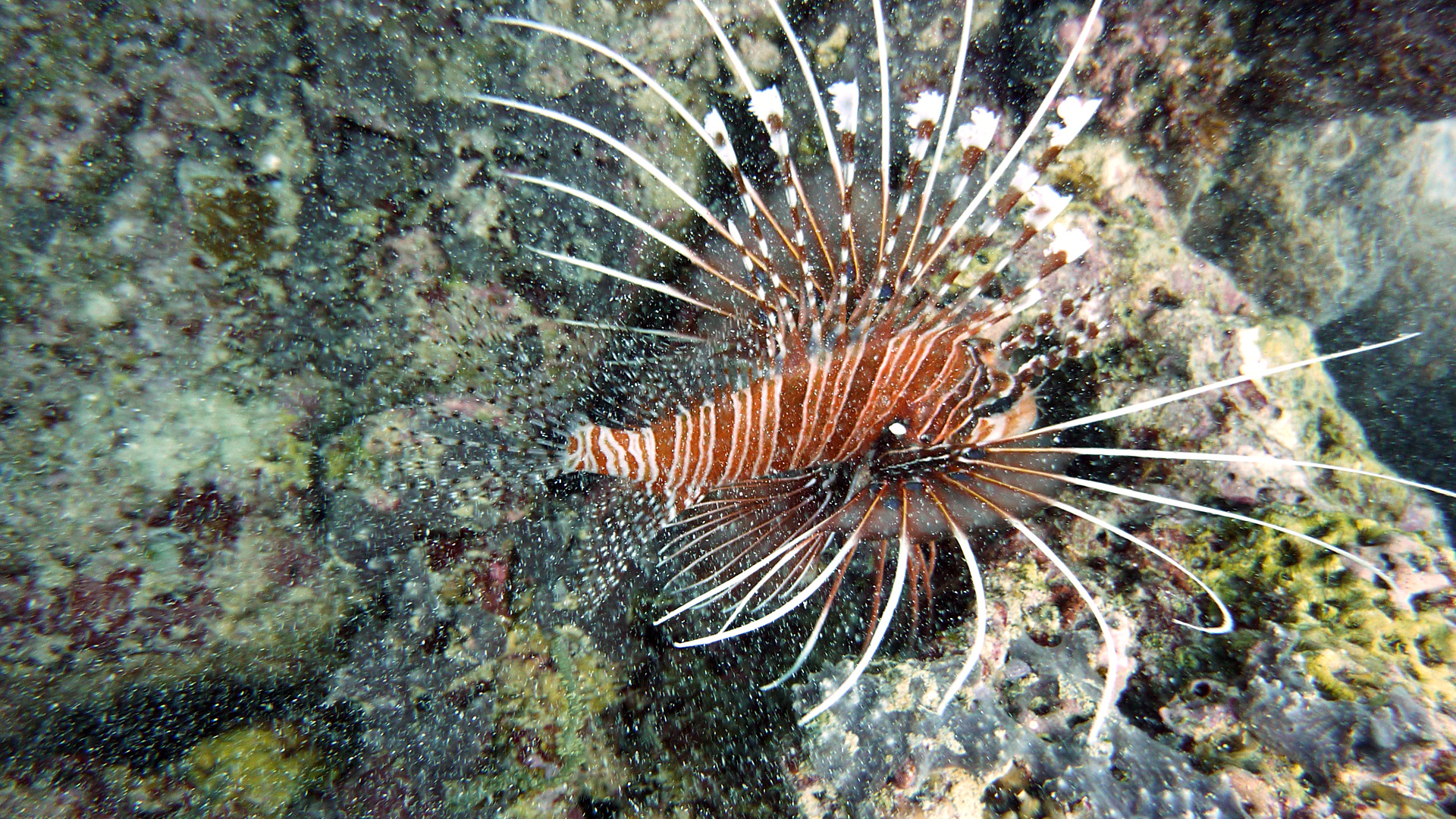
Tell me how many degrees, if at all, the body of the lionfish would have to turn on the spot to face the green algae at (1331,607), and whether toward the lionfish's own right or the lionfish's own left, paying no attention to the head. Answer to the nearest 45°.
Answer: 0° — it already faces it

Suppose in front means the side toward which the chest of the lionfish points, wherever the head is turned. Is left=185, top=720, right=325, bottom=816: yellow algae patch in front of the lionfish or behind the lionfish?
behind

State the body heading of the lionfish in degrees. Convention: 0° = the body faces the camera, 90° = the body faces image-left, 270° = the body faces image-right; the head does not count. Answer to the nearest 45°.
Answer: approximately 270°
